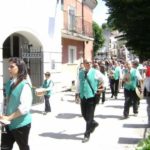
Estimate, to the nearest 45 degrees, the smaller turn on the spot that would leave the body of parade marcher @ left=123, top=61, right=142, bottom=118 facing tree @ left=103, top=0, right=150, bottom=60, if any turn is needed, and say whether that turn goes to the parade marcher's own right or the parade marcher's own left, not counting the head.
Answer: approximately 135° to the parade marcher's own right

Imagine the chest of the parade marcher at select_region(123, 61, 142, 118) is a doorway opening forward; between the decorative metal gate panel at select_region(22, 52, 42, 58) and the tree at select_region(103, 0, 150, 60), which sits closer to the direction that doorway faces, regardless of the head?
the decorative metal gate panel

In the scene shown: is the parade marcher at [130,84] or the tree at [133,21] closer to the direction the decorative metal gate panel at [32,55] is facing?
the parade marcher

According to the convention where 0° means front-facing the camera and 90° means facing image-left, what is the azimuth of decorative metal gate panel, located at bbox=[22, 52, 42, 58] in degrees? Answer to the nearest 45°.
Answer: approximately 0°

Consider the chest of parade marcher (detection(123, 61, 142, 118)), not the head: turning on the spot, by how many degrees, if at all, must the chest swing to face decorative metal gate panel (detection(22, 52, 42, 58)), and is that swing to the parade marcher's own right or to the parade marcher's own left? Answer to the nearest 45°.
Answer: approximately 90° to the parade marcher's own right

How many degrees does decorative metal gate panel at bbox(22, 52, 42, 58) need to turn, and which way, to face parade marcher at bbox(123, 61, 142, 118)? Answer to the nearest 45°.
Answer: approximately 45° to its left

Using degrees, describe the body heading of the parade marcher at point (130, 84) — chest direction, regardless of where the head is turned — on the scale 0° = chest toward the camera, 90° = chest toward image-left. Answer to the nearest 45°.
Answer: approximately 45°

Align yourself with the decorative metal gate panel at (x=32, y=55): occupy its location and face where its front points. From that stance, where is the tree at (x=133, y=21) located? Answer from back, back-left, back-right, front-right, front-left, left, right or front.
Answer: front-left
